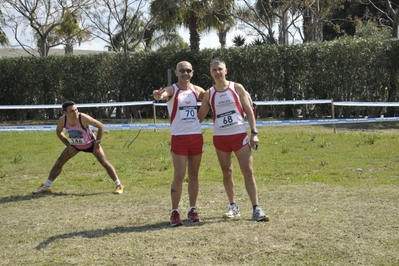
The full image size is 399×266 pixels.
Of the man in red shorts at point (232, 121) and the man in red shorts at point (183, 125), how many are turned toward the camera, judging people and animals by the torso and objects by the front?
2

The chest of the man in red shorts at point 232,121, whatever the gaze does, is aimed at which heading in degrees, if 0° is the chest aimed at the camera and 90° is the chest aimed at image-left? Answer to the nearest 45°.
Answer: approximately 0°

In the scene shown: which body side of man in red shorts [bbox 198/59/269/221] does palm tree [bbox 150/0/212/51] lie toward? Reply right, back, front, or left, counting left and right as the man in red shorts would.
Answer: back

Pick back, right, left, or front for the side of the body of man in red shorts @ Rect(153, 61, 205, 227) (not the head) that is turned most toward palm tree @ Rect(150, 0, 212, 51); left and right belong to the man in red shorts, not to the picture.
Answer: back

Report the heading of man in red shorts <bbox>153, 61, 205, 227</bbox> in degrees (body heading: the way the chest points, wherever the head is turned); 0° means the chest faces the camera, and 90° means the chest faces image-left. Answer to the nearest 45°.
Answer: approximately 0°

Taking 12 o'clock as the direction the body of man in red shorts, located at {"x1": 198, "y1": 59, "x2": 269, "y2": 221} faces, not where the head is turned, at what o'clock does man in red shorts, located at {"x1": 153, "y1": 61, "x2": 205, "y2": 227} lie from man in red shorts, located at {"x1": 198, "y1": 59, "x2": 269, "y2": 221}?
man in red shorts, located at {"x1": 153, "y1": 61, "x2": 205, "y2": 227} is roughly at 3 o'clock from man in red shorts, located at {"x1": 198, "y1": 59, "x2": 269, "y2": 221}.
